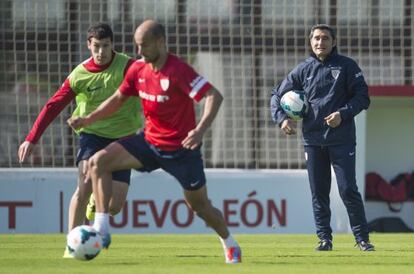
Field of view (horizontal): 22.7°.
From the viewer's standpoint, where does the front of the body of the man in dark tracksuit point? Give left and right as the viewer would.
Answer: facing the viewer

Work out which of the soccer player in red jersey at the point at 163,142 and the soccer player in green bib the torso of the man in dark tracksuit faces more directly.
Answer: the soccer player in red jersey

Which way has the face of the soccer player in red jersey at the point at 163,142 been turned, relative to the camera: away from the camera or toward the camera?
toward the camera

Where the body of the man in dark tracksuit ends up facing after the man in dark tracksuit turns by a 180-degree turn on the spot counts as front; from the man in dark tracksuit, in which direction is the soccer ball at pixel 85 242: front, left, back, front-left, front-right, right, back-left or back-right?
back-left

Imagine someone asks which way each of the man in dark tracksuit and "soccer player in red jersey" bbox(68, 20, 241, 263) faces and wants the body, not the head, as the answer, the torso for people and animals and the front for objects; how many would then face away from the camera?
0

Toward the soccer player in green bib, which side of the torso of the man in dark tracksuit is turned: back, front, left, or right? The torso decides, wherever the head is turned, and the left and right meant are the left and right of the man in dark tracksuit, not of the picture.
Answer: right

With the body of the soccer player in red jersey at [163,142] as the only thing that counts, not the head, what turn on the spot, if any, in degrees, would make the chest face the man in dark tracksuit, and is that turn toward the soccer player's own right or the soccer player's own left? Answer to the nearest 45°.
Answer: approximately 180°

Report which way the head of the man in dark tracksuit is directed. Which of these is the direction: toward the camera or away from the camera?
toward the camera

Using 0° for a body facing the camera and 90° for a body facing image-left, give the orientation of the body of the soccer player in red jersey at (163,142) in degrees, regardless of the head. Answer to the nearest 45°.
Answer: approximately 45°

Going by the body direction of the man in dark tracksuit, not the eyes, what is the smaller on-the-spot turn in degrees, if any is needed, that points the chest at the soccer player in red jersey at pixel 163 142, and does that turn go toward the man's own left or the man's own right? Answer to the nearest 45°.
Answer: approximately 45° to the man's own right
